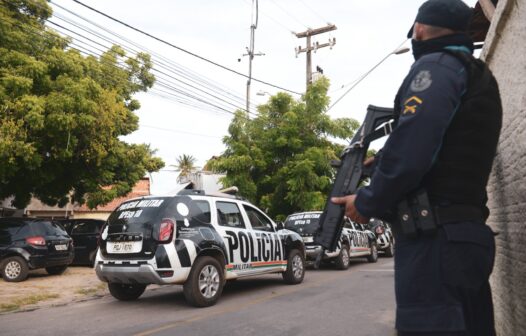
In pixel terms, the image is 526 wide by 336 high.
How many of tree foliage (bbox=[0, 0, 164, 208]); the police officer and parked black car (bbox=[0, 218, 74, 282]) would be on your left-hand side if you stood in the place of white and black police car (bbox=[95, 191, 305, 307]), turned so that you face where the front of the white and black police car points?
2

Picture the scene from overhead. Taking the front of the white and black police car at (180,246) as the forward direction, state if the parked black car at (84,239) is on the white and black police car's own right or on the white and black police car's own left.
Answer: on the white and black police car's own left

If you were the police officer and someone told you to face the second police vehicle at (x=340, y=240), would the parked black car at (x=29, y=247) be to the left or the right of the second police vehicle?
left

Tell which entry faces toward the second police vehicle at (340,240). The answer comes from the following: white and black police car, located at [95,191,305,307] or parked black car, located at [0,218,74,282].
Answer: the white and black police car

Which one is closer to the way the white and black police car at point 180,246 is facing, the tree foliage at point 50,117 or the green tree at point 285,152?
the green tree

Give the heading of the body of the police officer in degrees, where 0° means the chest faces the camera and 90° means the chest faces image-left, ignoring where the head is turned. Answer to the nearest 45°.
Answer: approximately 135°

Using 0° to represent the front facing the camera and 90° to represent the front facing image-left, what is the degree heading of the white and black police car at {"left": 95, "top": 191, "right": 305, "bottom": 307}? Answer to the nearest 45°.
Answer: approximately 225°
